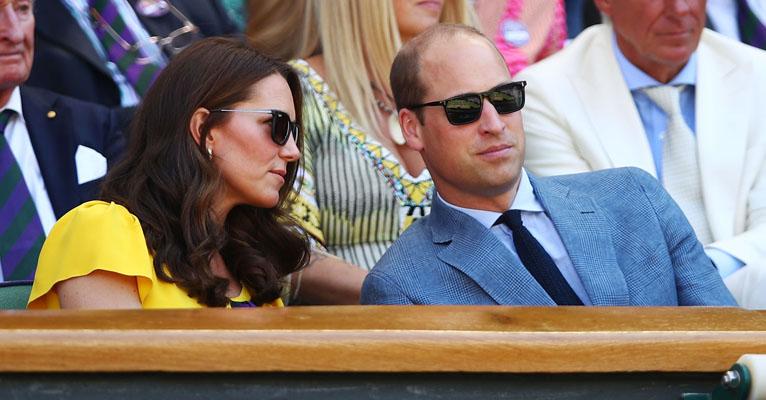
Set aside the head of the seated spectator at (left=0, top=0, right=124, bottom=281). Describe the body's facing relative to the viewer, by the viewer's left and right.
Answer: facing the viewer

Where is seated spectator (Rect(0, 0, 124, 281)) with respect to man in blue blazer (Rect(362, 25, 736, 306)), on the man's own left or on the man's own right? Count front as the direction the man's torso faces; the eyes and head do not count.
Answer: on the man's own right

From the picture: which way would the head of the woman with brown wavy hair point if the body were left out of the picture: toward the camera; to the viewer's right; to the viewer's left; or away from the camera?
to the viewer's right

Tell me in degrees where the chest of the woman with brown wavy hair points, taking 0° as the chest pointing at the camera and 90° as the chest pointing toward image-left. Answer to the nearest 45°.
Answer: approximately 315°

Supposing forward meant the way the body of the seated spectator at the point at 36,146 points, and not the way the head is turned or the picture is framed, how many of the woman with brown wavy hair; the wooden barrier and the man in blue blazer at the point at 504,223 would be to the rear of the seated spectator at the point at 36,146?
0

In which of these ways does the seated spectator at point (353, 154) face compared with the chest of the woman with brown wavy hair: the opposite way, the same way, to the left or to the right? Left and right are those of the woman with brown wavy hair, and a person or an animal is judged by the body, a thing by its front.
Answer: the same way

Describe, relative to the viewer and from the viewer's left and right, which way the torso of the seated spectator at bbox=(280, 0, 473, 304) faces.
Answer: facing the viewer and to the right of the viewer

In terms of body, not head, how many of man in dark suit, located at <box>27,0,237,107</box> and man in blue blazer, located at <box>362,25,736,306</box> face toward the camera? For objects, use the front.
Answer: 2

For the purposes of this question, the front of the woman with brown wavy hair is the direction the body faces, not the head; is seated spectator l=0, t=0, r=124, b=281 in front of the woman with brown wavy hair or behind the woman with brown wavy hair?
behind

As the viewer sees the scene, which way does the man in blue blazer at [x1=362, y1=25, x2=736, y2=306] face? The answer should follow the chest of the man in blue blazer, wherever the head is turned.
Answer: toward the camera
